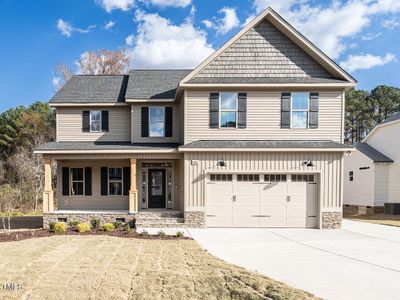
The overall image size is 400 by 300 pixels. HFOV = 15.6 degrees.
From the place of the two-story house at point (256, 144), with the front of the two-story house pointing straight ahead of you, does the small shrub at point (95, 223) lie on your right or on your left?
on your right

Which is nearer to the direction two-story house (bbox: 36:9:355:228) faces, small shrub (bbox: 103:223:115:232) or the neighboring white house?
the small shrub

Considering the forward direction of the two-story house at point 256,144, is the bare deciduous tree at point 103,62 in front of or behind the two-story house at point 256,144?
behind

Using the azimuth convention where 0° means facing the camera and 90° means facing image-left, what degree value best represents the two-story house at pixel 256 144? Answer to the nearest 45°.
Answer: approximately 0°

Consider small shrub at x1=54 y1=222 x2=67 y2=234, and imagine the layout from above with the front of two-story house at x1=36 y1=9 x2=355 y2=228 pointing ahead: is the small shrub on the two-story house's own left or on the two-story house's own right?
on the two-story house's own right
